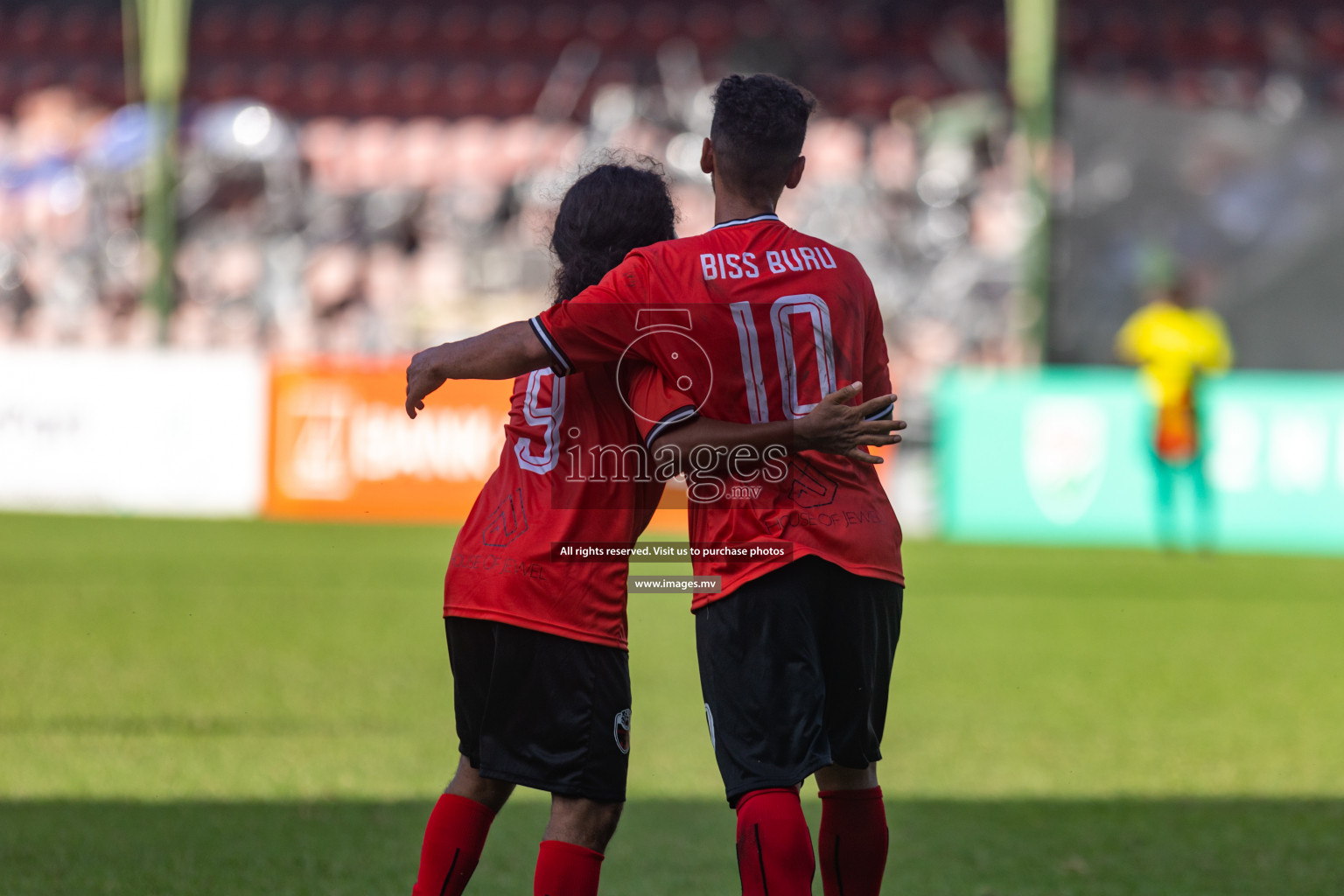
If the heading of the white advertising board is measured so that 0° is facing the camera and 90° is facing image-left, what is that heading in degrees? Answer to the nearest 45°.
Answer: approximately 0°

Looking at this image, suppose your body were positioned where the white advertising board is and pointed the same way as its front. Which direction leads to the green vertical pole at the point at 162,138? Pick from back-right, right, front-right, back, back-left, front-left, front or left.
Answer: back

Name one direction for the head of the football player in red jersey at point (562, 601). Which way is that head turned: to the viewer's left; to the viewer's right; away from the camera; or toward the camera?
away from the camera

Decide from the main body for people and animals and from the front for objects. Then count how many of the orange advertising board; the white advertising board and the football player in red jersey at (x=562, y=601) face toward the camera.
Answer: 2

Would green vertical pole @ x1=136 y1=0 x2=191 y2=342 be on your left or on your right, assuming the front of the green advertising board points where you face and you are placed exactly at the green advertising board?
on your right

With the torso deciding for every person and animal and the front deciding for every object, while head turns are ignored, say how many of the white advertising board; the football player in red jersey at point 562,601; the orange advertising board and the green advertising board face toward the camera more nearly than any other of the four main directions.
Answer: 3

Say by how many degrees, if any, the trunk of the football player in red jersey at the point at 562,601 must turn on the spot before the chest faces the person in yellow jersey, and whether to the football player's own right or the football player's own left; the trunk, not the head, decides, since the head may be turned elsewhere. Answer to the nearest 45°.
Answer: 0° — they already face them

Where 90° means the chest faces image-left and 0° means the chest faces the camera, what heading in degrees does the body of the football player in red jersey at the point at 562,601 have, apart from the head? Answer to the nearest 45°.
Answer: approximately 225°

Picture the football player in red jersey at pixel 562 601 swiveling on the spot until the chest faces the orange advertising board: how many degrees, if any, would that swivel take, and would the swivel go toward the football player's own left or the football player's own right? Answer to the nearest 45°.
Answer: approximately 45° to the football player's own left
